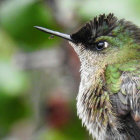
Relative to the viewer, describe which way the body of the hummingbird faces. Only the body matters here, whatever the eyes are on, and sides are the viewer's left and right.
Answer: facing to the left of the viewer
